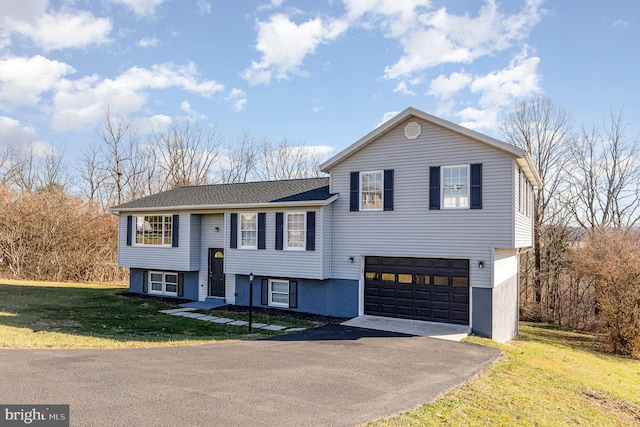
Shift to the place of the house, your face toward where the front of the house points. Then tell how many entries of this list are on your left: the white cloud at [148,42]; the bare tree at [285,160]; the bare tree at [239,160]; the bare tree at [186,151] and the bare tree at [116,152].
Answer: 0

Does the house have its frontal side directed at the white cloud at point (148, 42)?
no

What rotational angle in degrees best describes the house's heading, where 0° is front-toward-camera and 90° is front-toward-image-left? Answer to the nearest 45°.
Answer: approximately 45°

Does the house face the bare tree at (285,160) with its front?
no

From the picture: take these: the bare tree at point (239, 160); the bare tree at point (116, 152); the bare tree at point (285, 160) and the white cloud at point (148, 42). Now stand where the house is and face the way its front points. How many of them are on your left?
0

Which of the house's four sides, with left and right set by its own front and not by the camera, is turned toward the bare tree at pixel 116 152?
right

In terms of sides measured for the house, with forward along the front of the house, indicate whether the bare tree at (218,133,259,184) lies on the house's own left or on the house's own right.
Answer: on the house's own right

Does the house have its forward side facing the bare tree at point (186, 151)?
no

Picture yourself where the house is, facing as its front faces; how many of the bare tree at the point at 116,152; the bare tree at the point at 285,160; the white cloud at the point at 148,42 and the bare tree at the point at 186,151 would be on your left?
0

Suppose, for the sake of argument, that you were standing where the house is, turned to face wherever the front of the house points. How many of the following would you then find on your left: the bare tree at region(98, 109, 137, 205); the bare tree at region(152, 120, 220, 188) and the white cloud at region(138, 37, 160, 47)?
0

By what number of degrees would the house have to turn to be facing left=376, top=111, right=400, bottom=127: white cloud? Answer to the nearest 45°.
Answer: approximately 135° to its right
